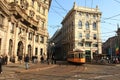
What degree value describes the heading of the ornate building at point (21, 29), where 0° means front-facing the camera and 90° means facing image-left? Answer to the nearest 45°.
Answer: approximately 315°
